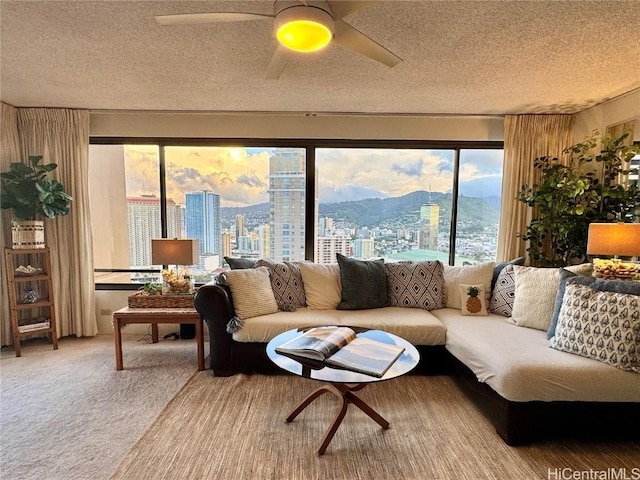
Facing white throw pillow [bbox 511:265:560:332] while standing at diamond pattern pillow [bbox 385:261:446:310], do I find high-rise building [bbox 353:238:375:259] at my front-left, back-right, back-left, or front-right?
back-left

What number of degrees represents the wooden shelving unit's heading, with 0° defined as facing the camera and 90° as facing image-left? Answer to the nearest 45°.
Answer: approximately 315°

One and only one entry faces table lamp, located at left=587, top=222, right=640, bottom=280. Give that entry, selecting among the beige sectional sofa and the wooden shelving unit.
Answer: the wooden shelving unit

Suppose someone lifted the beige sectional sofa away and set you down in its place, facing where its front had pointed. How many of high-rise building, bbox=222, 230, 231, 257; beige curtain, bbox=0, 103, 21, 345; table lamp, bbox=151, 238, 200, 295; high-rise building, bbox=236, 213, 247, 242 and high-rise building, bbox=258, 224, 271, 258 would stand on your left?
0

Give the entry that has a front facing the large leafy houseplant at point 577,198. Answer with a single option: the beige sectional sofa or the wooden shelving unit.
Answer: the wooden shelving unit

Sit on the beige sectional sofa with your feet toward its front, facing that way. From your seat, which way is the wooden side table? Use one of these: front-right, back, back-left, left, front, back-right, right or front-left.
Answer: right

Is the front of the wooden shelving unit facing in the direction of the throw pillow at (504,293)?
yes

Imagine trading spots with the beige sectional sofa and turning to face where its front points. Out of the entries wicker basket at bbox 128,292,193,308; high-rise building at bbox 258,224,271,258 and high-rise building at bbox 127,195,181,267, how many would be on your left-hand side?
0

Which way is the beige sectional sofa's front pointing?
toward the camera

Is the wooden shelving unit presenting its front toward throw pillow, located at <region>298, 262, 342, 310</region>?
no

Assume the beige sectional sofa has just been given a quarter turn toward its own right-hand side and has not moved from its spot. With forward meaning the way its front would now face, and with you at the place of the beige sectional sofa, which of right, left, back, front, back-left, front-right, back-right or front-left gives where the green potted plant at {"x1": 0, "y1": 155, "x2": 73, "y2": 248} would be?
front

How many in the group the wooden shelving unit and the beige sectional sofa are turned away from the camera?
0
